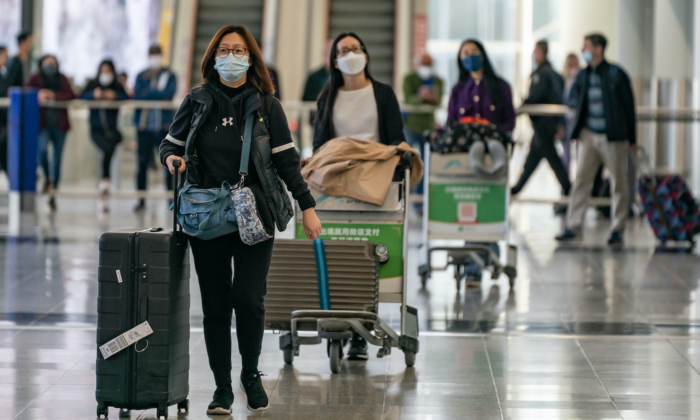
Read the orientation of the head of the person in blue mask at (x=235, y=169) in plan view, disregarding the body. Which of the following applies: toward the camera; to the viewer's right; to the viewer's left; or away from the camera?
toward the camera

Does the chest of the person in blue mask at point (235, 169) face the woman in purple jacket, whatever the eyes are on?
no

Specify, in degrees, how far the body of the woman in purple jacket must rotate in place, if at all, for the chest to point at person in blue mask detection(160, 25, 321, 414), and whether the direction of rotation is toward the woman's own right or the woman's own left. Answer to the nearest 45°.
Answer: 0° — they already face them

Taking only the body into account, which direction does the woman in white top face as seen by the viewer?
toward the camera

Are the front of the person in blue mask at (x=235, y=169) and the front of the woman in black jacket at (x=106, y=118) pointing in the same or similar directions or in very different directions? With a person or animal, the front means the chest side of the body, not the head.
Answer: same or similar directions

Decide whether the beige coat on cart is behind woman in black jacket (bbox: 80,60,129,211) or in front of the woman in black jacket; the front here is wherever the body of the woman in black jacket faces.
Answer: in front

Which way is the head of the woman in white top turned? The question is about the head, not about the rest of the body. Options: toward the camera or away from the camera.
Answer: toward the camera

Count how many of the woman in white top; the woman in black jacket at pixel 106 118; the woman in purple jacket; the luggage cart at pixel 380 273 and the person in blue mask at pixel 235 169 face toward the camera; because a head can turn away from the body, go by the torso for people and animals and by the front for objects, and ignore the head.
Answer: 5

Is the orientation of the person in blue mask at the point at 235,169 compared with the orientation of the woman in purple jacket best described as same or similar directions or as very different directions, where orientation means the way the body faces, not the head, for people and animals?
same or similar directions

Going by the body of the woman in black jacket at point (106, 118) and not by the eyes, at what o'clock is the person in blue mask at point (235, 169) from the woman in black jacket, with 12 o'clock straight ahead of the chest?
The person in blue mask is roughly at 12 o'clock from the woman in black jacket.

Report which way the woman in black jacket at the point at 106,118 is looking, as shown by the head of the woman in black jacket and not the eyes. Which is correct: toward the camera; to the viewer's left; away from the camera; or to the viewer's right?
toward the camera

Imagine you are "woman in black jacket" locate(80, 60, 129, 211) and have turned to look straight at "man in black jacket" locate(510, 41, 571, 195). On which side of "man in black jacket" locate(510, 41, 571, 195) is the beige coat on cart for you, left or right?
right

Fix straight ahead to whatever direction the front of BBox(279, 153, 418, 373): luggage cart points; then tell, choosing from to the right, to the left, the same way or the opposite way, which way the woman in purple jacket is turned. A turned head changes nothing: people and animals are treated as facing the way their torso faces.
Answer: the same way

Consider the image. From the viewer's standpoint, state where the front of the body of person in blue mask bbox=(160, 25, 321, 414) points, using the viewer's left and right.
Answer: facing the viewer

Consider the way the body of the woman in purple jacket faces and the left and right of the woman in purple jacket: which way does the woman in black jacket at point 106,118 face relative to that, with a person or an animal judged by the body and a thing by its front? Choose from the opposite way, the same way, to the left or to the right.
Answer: the same way

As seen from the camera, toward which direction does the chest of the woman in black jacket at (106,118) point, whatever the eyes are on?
toward the camera

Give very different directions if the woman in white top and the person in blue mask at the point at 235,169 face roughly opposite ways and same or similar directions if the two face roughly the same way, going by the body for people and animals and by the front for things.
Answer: same or similar directions

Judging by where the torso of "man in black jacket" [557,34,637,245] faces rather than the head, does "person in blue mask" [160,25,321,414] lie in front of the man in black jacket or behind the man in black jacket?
in front
